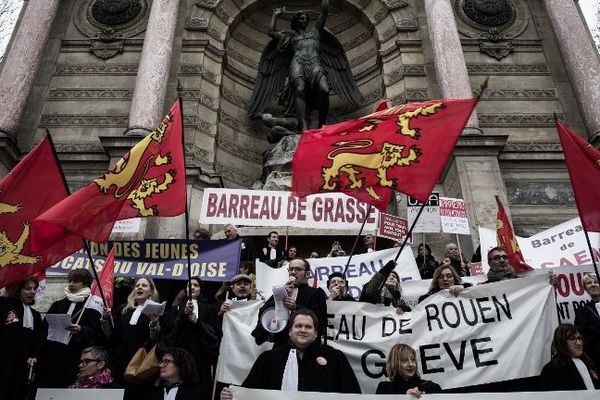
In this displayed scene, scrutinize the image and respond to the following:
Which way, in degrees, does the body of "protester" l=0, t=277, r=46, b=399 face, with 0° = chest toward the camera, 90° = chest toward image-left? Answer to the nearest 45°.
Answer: approximately 315°

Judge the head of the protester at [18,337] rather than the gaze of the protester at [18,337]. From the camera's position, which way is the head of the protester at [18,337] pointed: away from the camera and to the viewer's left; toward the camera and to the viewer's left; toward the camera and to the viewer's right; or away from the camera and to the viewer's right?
toward the camera and to the viewer's right

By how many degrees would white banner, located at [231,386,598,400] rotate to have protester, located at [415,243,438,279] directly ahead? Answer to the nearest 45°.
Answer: approximately 180°

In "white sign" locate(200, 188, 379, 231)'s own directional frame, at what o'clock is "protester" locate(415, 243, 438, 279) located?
The protester is roughly at 9 o'clock from the white sign.

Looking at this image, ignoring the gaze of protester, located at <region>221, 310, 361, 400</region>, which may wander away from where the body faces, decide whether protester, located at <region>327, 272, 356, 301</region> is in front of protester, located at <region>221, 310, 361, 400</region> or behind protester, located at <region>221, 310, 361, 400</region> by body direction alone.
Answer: behind

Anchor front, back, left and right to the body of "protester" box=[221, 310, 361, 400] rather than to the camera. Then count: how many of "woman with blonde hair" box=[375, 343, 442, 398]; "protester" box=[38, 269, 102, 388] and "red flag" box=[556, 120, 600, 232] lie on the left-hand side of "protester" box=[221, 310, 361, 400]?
2
